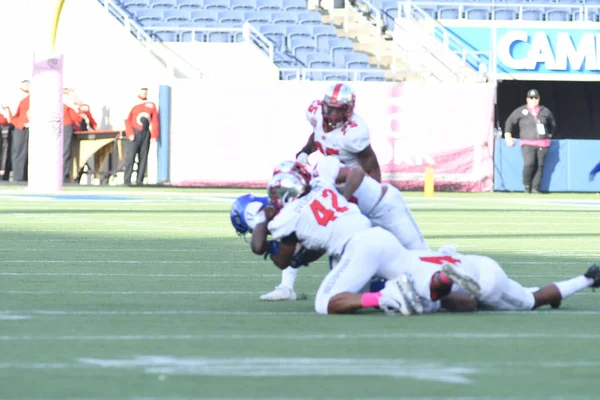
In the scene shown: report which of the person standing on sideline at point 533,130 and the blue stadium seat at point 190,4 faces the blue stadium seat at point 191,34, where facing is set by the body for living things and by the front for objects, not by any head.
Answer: the blue stadium seat at point 190,4

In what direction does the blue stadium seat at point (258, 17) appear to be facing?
toward the camera

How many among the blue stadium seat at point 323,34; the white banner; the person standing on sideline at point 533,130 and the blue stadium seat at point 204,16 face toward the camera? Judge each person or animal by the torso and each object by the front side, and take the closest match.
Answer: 4

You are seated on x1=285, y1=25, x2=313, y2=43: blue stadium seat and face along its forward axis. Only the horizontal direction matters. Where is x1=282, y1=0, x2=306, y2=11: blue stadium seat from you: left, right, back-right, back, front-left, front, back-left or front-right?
back

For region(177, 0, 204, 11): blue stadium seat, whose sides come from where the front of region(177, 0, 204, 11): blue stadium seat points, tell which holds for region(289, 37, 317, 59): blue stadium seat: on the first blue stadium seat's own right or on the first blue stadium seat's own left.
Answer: on the first blue stadium seat's own left

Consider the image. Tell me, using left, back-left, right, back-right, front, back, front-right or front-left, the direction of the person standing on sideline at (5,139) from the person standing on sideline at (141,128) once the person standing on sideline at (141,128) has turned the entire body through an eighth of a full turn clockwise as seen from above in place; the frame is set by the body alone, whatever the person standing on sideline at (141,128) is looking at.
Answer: right

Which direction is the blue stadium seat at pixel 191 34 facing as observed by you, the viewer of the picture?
facing the viewer

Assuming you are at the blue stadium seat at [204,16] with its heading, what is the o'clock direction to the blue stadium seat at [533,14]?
the blue stadium seat at [533,14] is roughly at 9 o'clock from the blue stadium seat at [204,16].

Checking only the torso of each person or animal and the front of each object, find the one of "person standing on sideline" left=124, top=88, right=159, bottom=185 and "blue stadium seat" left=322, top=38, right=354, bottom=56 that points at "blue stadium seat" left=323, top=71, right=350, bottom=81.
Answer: "blue stadium seat" left=322, top=38, right=354, bottom=56

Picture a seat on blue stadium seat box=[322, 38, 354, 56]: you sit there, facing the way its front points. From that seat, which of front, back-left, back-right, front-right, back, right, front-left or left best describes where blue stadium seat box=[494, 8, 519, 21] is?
left

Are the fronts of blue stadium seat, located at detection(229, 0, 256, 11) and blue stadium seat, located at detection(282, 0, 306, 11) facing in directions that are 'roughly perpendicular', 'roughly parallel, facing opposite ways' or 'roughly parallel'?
roughly parallel

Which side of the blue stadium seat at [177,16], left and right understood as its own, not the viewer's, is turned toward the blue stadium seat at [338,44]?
left

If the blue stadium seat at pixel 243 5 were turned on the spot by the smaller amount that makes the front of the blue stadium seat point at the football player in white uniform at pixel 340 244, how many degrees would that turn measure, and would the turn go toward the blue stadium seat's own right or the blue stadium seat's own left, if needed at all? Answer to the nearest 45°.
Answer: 0° — it already faces them

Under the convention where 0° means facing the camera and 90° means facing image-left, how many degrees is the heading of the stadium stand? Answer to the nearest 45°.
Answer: approximately 0°

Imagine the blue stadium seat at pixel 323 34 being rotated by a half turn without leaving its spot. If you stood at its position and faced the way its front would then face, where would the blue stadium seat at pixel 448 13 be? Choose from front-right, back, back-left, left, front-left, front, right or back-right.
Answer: right

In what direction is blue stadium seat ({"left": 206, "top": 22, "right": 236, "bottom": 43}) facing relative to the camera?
toward the camera
